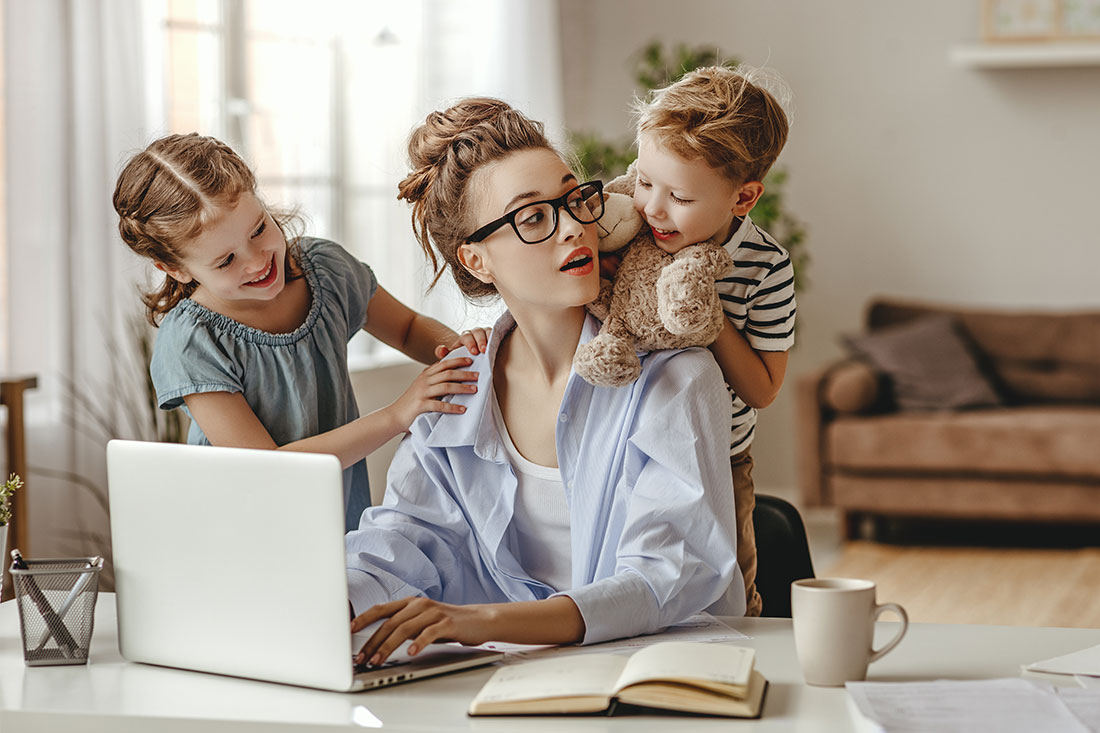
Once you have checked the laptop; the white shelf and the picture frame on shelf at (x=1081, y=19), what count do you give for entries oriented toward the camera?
2

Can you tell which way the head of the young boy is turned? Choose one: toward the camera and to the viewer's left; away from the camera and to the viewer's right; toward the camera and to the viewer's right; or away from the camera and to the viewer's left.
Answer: toward the camera and to the viewer's left

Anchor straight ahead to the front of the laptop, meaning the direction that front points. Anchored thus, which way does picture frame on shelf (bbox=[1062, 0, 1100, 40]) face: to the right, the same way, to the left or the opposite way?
the opposite way

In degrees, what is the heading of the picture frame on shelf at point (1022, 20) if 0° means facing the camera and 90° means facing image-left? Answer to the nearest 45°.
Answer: approximately 0°

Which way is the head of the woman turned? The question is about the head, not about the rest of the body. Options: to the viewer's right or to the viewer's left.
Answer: to the viewer's right

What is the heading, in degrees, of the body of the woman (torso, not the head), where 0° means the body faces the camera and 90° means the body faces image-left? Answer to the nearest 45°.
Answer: approximately 0°

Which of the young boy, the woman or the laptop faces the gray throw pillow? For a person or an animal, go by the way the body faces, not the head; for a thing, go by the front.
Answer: the laptop

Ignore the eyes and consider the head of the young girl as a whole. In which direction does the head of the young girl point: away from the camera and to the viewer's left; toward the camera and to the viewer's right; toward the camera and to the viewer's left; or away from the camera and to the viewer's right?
toward the camera and to the viewer's right

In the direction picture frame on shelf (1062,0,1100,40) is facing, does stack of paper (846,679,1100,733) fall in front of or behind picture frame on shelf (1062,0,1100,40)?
in front
